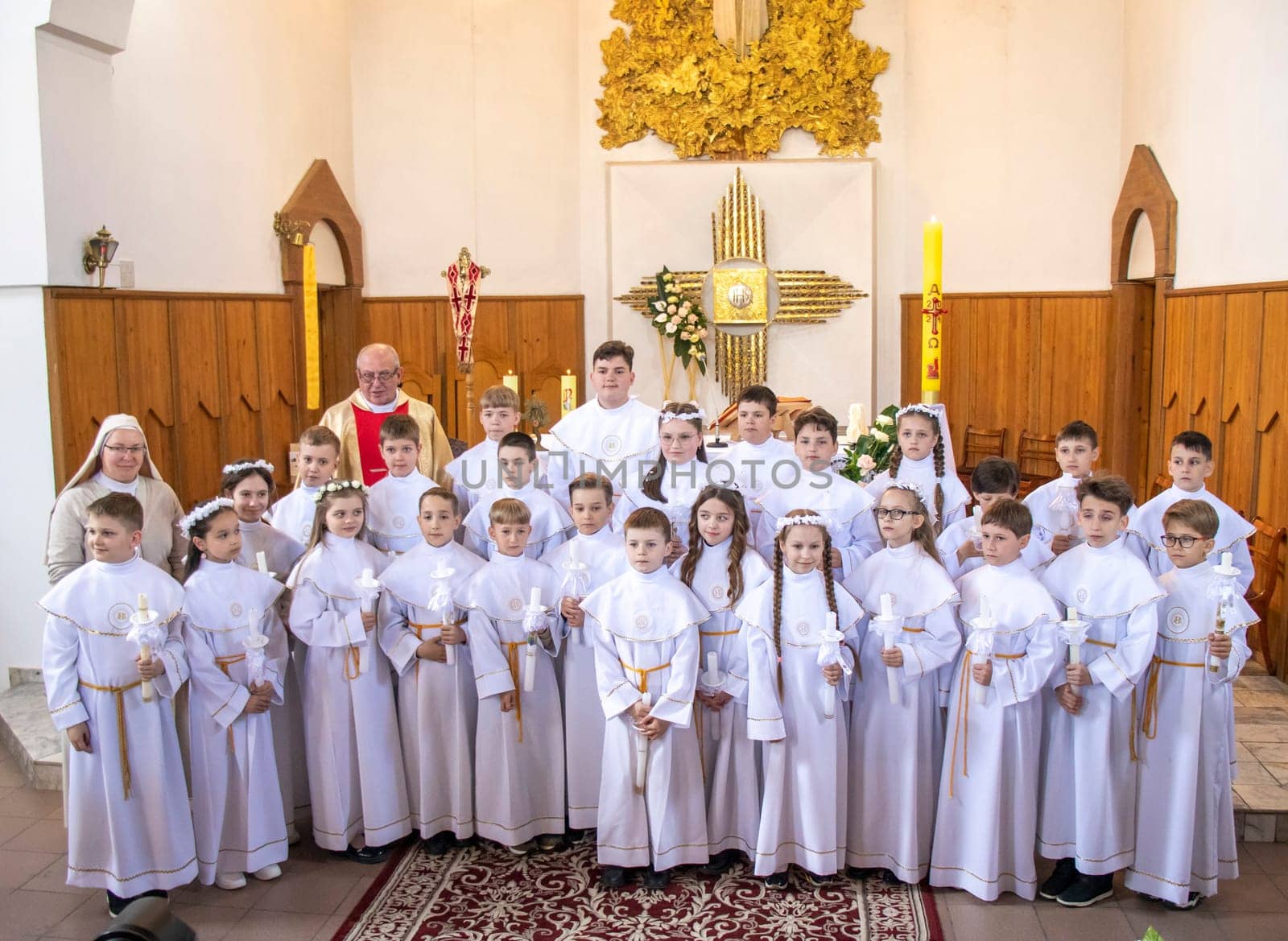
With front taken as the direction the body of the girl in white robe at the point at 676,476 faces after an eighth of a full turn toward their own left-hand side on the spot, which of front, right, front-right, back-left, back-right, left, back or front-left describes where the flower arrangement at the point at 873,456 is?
left

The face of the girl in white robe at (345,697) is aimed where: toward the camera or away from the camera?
toward the camera

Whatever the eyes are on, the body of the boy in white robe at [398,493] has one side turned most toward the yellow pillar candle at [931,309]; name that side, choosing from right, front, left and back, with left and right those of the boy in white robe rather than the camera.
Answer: left

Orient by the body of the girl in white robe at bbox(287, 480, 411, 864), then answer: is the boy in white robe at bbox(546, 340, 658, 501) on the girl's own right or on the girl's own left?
on the girl's own left

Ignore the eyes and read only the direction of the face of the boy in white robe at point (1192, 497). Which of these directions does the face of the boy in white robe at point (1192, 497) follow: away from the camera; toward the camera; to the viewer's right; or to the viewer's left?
toward the camera

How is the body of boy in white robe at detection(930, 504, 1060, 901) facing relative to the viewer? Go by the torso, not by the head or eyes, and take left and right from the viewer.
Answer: facing the viewer and to the left of the viewer

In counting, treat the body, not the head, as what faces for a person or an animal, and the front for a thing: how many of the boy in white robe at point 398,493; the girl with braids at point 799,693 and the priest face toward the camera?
3

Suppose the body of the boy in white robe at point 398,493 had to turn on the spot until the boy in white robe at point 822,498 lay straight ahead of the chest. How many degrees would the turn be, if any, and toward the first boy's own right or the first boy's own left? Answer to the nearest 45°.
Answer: approximately 90° to the first boy's own left

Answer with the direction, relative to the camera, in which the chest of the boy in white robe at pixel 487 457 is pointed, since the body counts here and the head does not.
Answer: toward the camera

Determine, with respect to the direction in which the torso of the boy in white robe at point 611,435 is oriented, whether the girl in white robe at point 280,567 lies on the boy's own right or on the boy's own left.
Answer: on the boy's own right

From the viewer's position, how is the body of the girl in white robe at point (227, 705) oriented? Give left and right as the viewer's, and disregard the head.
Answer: facing the viewer and to the right of the viewer

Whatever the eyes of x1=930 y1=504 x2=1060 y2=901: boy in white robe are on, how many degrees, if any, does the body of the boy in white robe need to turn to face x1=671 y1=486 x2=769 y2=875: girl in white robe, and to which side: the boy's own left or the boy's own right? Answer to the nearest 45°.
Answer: approximately 45° to the boy's own right

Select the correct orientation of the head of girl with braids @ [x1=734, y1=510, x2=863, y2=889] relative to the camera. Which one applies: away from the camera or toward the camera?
toward the camera

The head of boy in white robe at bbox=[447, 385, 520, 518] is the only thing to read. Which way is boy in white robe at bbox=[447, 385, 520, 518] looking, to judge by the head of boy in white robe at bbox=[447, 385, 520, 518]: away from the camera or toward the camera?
toward the camera

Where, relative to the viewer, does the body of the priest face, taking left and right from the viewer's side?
facing the viewer

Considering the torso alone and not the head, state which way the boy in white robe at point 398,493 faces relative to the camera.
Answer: toward the camera
